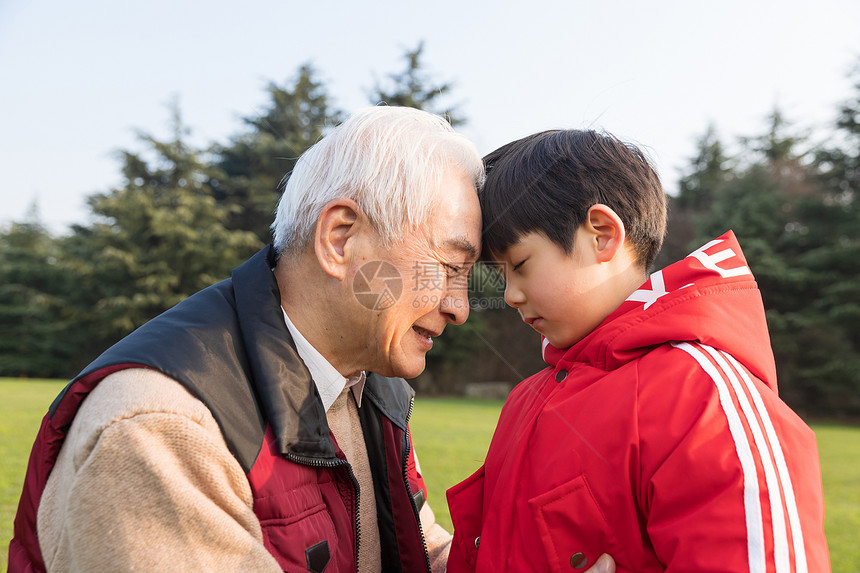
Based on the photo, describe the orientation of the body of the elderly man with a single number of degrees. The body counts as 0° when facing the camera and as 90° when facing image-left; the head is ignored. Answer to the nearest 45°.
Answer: approximately 315°

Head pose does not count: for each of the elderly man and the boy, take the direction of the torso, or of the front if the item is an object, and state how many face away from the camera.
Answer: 0

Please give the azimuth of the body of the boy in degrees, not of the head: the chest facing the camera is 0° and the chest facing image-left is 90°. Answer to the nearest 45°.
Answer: approximately 45°

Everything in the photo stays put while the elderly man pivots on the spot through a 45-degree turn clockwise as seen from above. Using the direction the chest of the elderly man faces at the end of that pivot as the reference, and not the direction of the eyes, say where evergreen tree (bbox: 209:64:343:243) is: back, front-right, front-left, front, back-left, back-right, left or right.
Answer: back

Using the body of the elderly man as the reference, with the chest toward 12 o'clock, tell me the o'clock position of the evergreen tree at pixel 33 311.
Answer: The evergreen tree is roughly at 7 o'clock from the elderly man.

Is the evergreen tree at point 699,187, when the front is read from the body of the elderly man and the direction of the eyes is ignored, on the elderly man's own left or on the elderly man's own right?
on the elderly man's own left

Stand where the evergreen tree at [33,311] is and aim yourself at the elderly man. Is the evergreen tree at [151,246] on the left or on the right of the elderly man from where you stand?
left

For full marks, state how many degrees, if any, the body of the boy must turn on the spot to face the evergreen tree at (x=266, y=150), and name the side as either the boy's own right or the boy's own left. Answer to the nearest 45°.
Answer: approximately 90° to the boy's own right

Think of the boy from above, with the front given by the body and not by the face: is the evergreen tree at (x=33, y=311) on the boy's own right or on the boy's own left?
on the boy's own right

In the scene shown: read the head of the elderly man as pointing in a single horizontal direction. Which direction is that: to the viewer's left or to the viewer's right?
to the viewer's right

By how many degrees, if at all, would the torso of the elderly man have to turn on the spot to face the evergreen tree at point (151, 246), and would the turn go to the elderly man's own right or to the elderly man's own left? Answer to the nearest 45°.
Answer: approximately 135° to the elderly man's own left

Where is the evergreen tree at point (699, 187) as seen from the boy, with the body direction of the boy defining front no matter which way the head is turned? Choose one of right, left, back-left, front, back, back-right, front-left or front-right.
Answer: back-right

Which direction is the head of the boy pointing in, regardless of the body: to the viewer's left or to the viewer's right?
to the viewer's left
